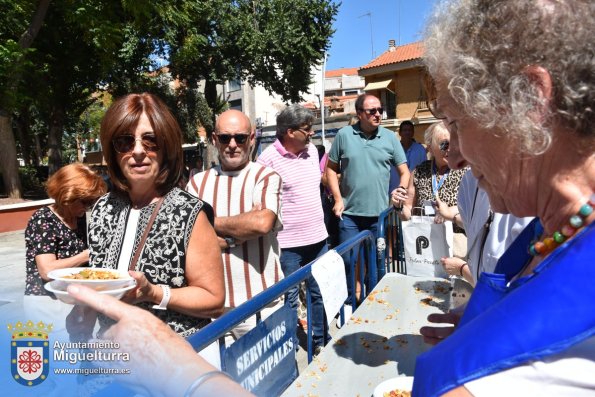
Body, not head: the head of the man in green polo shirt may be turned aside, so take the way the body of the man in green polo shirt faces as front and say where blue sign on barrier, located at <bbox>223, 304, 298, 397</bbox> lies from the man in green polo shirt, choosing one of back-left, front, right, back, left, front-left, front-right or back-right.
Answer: front

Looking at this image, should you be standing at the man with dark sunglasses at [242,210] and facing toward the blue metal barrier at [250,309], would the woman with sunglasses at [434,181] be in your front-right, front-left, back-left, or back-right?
back-left

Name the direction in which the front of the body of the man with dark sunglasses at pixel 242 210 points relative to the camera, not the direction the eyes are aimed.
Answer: toward the camera

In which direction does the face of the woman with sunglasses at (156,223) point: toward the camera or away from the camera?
toward the camera

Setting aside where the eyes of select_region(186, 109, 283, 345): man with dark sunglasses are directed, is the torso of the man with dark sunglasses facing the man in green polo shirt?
no

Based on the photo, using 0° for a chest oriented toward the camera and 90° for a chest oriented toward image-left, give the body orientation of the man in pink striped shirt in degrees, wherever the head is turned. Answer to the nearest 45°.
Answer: approximately 315°

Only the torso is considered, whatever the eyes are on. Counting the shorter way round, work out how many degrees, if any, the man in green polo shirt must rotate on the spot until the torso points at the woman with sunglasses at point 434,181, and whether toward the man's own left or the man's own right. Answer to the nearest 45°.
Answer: approximately 45° to the man's own left

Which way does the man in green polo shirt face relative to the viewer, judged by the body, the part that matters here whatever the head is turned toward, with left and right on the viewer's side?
facing the viewer

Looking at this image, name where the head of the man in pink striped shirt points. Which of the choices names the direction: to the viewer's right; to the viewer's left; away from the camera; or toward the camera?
to the viewer's right

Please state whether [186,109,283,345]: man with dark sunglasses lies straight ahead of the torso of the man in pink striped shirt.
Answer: no

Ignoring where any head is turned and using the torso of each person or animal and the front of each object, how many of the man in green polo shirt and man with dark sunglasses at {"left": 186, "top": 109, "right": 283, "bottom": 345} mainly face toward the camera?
2

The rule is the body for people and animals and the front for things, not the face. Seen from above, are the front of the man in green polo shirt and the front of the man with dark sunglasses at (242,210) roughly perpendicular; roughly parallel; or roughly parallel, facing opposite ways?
roughly parallel

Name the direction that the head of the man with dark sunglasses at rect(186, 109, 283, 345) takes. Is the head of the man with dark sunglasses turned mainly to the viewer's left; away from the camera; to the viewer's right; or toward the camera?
toward the camera

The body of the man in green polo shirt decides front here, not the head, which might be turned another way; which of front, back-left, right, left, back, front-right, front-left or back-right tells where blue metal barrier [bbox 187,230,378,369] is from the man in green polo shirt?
front

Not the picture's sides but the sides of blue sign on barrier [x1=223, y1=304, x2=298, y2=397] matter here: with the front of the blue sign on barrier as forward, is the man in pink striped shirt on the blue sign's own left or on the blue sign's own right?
on the blue sign's own left

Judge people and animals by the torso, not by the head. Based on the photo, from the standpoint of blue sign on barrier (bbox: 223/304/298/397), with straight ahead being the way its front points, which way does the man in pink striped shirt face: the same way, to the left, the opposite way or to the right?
the same way
